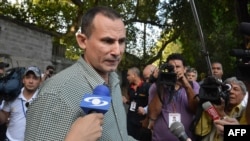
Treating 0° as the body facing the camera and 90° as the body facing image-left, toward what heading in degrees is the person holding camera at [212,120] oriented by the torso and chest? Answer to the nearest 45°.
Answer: approximately 45°

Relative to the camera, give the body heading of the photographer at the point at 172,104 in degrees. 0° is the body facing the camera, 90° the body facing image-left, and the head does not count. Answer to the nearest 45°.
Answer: approximately 0°

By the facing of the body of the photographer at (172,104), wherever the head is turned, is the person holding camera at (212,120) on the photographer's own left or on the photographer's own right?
on the photographer's own left

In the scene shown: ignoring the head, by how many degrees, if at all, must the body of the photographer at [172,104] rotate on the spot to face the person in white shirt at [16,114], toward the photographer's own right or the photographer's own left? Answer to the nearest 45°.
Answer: approximately 90° to the photographer's own right

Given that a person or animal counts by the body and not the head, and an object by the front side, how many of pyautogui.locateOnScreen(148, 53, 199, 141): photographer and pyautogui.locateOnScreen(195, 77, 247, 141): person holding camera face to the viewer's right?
0

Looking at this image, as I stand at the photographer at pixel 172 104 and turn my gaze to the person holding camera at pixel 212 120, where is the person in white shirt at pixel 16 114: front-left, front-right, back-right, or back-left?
back-right
